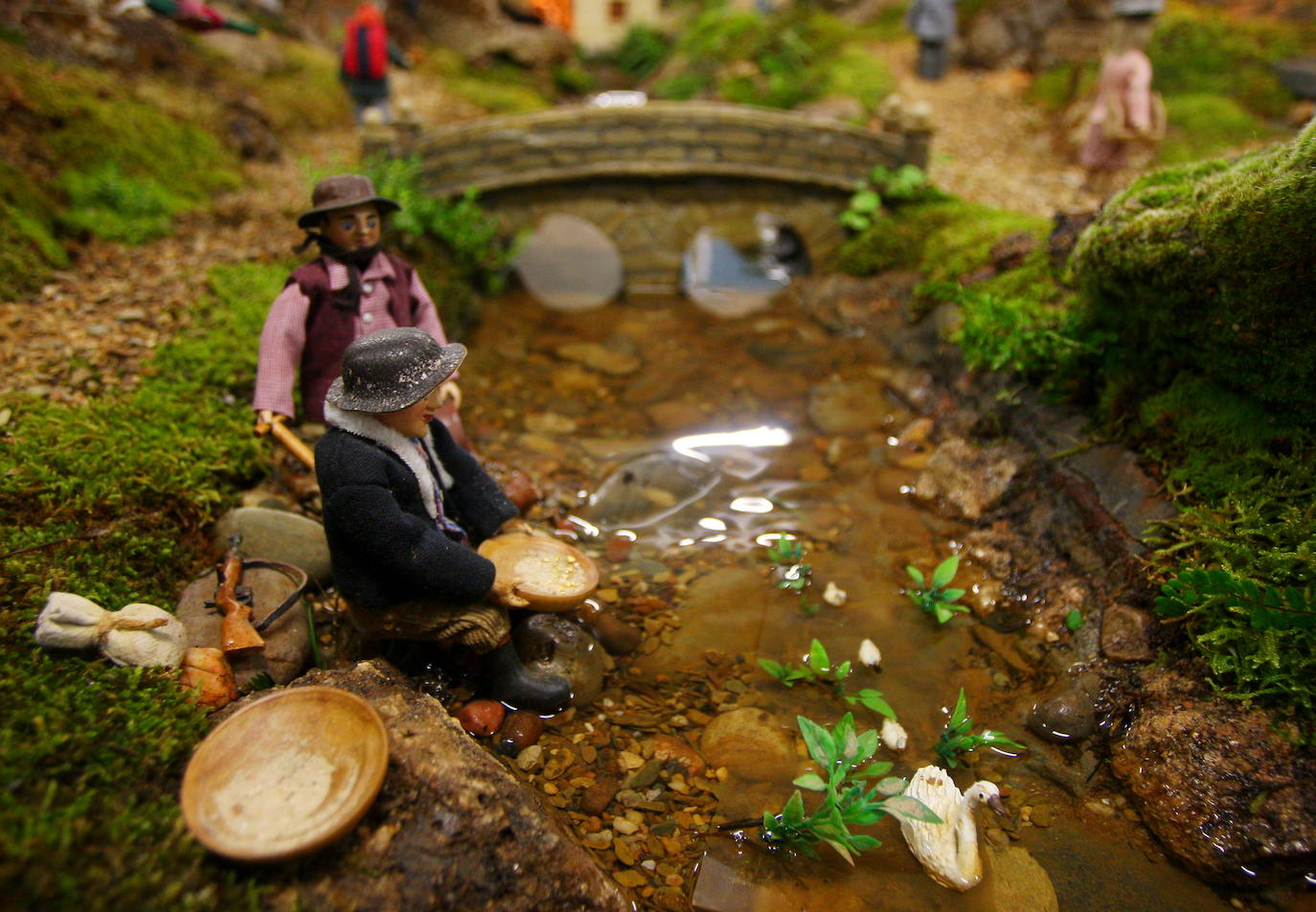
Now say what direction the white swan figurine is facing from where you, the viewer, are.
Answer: facing the viewer and to the right of the viewer

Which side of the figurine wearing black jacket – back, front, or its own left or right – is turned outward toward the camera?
right

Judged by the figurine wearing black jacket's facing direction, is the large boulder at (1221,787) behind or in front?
in front

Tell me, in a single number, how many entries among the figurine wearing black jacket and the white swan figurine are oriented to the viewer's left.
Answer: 0

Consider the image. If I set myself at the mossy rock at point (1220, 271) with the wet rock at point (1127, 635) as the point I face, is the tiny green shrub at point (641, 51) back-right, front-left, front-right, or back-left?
back-right

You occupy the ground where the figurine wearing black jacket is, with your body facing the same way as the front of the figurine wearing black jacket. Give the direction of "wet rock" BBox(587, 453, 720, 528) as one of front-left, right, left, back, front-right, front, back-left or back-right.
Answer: front-left

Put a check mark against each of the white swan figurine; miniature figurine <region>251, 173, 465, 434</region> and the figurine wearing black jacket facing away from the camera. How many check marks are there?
0

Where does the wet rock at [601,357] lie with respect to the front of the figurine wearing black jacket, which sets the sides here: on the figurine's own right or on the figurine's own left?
on the figurine's own left

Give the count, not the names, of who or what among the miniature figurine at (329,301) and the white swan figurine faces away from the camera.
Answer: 0

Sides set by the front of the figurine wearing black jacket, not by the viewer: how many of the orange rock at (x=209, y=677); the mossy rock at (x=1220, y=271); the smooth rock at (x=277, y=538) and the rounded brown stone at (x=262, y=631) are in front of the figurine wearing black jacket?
1

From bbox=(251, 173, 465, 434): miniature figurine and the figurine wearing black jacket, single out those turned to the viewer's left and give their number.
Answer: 0

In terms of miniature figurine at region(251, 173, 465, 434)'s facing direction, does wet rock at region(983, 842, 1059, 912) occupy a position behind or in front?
in front

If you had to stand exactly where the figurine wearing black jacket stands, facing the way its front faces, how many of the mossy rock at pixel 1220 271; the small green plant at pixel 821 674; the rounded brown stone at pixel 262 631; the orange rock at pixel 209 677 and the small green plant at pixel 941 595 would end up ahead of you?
3
